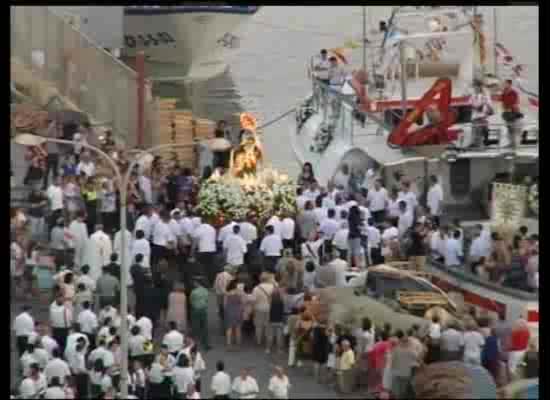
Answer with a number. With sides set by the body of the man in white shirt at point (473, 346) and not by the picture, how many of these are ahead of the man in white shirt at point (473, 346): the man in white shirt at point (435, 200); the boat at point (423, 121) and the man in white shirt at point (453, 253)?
3

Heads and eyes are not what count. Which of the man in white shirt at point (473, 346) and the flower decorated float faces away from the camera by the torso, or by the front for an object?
the man in white shirt

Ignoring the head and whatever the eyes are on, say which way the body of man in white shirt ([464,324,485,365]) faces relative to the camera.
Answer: away from the camera
